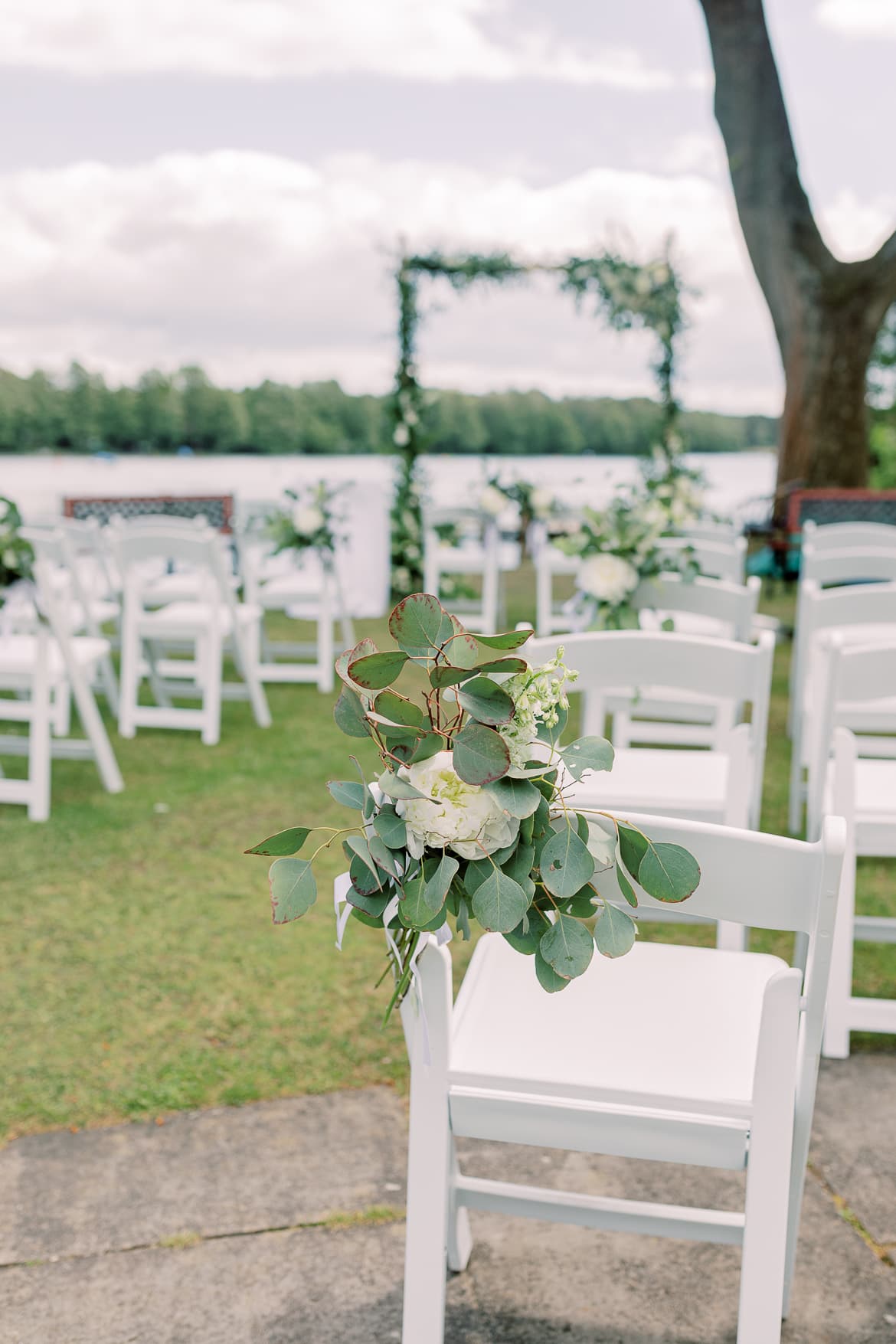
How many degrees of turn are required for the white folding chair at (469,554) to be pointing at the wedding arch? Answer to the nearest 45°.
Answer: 0° — it already faces it

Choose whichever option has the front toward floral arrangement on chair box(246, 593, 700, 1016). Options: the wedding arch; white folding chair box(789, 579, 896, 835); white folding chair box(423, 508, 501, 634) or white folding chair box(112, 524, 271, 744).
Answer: the wedding arch

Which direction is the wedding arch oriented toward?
toward the camera

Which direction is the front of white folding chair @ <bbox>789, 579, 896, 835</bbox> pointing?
away from the camera

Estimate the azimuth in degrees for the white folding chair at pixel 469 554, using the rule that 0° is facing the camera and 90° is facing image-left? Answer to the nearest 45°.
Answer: approximately 180°

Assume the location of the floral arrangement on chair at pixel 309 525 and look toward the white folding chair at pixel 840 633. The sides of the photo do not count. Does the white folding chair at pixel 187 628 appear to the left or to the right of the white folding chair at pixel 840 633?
right

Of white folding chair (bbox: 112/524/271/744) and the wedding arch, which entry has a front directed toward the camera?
the wedding arch

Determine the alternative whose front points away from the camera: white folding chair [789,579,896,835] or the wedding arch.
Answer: the white folding chair

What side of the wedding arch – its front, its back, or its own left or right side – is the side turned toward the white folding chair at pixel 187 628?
front

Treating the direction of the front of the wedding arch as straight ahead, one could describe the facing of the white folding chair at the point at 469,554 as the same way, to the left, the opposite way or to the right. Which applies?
the opposite way

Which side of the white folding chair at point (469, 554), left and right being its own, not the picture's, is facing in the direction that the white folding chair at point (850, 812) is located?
back

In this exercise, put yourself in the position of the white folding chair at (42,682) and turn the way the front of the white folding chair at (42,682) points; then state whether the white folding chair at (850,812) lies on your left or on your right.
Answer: on your right

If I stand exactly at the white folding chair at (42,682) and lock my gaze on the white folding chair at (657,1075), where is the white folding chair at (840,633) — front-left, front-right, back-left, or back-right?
front-left

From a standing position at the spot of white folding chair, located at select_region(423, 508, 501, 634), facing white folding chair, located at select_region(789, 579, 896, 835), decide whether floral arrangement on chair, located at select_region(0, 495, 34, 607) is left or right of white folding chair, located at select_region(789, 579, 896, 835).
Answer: right

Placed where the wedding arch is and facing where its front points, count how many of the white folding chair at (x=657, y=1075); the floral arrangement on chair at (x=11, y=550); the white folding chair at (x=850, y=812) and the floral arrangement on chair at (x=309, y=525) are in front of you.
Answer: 4

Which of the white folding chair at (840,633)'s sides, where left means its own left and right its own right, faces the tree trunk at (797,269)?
front

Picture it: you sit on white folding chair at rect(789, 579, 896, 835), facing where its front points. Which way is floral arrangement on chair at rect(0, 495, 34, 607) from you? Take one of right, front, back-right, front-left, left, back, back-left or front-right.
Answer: left

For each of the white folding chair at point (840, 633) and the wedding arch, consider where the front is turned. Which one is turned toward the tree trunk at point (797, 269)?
the white folding chair

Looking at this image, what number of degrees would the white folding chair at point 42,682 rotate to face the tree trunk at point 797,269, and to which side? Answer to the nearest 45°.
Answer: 0° — it already faces it
